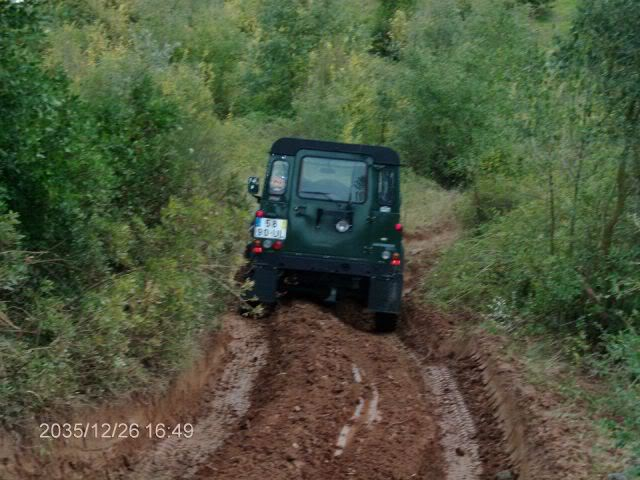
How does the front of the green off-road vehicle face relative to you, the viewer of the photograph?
facing away from the viewer
